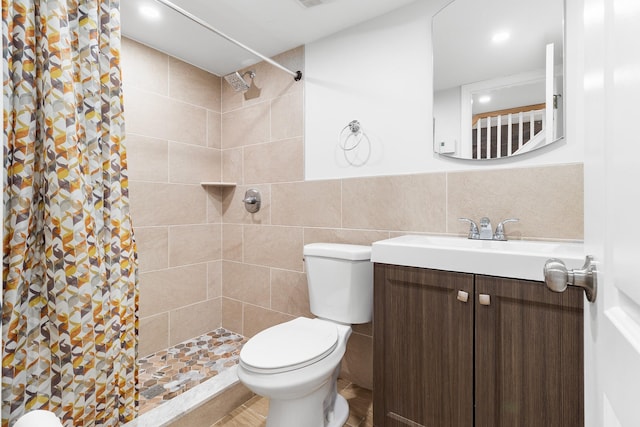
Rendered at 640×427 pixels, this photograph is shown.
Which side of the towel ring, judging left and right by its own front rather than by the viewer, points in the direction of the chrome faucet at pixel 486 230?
left

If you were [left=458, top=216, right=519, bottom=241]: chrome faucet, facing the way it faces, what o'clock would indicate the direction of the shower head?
The shower head is roughly at 3 o'clock from the chrome faucet.

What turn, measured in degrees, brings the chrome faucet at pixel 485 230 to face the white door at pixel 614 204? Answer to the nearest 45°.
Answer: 0° — it already faces it

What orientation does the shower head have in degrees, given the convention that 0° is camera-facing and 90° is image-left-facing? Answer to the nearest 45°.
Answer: approximately 45°

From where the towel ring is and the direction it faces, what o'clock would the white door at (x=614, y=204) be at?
The white door is roughly at 10 o'clock from the towel ring.

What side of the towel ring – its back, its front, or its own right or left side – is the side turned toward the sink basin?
left

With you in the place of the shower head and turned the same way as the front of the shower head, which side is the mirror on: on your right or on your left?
on your left
